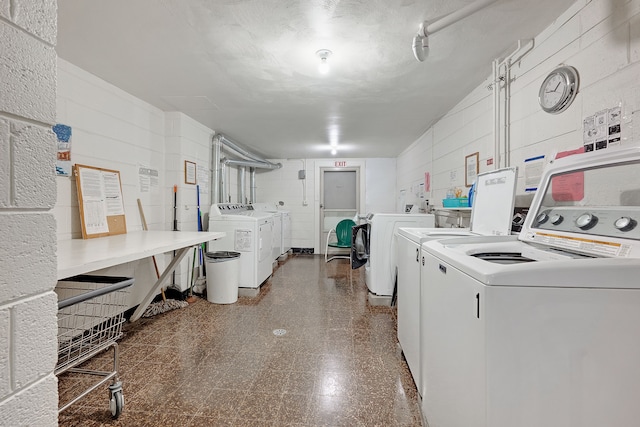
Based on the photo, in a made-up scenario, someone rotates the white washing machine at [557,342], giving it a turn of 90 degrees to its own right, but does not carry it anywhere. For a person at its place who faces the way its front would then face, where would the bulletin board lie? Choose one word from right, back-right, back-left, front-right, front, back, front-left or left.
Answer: front-left

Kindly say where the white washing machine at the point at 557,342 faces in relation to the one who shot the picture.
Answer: facing the viewer and to the left of the viewer

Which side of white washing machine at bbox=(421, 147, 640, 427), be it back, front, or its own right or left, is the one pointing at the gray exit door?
right

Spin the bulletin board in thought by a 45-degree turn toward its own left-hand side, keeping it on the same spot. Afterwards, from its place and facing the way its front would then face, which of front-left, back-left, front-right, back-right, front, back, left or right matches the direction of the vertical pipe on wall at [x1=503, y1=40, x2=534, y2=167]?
front-right

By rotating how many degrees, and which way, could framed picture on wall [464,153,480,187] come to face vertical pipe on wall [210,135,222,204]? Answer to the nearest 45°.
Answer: approximately 45° to its right

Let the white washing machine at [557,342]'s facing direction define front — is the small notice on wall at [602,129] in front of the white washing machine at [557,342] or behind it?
behind

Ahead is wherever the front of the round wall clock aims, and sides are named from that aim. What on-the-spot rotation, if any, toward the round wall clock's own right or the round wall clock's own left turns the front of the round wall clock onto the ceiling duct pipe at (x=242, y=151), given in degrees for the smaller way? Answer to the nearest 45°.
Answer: approximately 45° to the round wall clock's own right

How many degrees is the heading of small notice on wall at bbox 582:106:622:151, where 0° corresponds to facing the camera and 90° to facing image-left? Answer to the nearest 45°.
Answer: approximately 45°

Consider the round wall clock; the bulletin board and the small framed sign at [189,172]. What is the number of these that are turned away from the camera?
0

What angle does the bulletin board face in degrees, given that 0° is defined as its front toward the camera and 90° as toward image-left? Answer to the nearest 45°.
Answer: approximately 315°

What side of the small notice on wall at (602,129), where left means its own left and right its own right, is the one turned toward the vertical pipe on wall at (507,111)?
right
